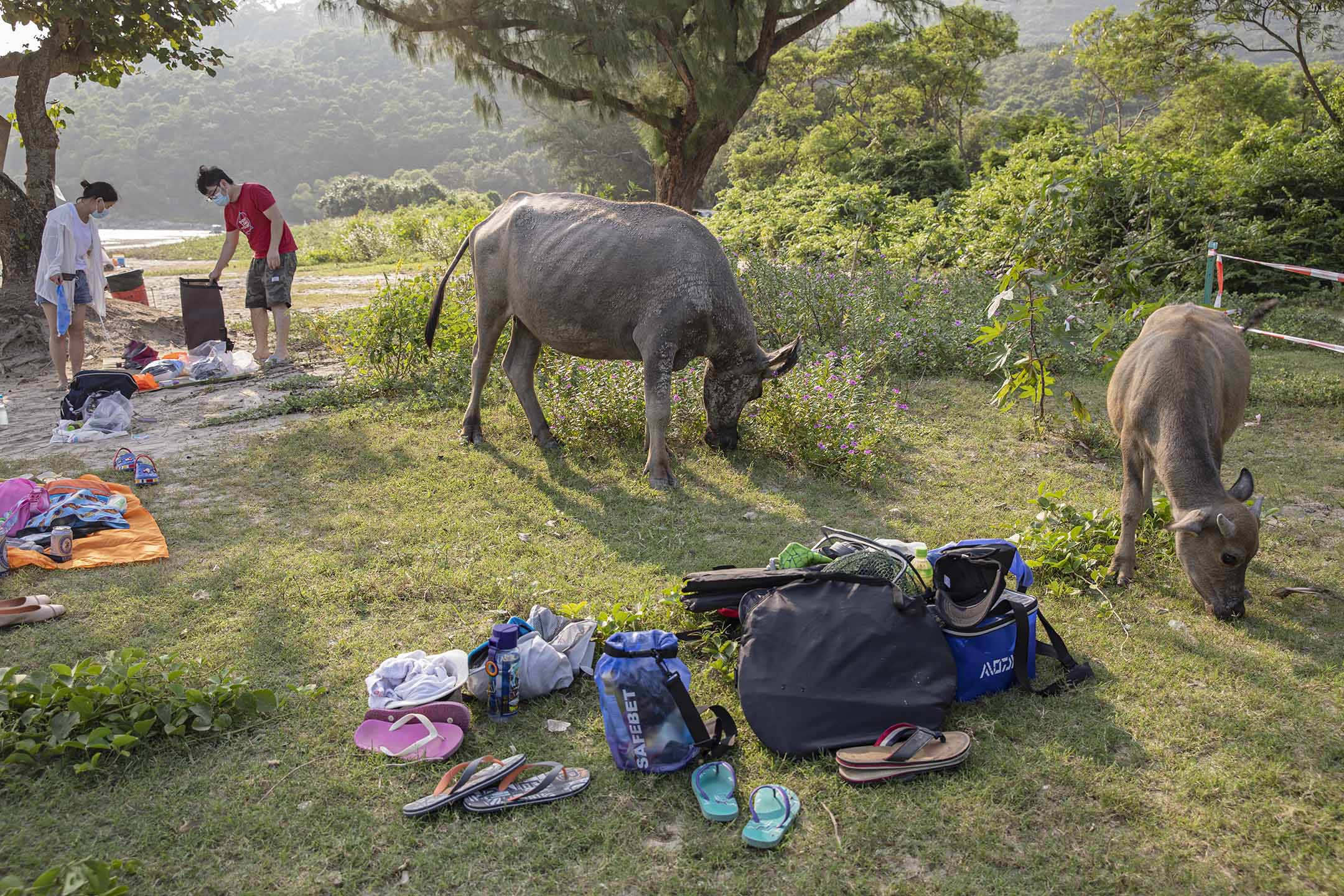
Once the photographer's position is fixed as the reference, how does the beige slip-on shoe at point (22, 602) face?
facing to the right of the viewer

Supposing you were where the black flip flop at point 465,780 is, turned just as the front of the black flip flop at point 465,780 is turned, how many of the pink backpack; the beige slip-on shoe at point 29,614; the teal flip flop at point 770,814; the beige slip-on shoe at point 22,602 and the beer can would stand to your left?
4

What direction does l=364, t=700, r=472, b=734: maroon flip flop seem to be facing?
to the viewer's right

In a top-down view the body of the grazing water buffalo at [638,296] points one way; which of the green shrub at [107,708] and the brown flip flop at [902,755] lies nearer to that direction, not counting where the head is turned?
the brown flip flop

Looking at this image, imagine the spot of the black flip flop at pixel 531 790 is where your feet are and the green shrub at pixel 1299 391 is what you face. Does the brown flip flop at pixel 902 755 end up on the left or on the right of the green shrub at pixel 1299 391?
right

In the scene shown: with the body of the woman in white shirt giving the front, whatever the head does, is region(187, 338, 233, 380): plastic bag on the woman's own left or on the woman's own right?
on the woman's own left

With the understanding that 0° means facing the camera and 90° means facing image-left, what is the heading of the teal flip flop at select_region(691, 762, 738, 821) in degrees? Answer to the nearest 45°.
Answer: approximately 180°

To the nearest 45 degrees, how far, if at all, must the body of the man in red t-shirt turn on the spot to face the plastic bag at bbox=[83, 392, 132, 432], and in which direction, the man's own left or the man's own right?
0° — they already face it

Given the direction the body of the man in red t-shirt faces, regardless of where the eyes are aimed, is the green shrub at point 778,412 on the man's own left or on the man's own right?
on the man's own left

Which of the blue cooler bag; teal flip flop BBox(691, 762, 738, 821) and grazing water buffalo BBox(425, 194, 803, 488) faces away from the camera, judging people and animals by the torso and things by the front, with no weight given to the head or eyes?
the teal flip flop

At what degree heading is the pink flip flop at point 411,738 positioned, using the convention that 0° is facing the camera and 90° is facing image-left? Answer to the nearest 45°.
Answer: approximately 270°

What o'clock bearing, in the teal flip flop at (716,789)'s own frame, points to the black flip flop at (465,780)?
The black flip flop is roughly at 9 o'clock from the teal flip flop.

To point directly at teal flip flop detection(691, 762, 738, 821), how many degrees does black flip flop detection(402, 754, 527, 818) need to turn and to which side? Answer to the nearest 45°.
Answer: approximately 45° to its right

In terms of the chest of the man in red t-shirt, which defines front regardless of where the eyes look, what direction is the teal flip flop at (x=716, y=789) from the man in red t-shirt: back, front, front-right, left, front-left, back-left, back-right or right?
front-left
